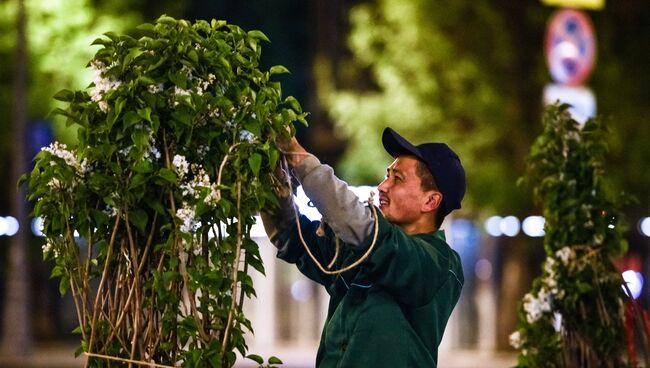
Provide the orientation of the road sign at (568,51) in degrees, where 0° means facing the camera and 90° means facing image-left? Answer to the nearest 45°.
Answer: approximately 0°

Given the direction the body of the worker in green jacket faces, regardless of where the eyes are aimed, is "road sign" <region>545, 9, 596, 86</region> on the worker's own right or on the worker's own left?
on the worker's own right

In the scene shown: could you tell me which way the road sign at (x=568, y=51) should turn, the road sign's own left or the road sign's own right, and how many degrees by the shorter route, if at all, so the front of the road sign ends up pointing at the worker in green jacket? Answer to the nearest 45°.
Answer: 0° — it already faces them

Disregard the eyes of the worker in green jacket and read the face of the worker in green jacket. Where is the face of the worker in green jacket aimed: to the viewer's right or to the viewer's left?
to the viewer's left

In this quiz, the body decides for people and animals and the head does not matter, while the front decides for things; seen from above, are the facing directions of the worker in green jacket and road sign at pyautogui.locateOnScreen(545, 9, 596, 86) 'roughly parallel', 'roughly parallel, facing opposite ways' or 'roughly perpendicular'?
roughly perpendicular

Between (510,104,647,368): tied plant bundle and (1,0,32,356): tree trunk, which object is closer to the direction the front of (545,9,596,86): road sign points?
the tied plant bundle

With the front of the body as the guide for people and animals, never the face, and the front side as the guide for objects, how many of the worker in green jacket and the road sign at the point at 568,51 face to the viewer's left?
1

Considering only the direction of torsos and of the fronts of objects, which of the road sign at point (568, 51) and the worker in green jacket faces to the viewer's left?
the worker in green jacket

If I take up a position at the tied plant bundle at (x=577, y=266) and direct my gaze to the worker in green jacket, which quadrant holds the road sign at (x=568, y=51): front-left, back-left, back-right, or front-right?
back-right

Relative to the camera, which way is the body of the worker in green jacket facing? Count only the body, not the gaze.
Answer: to the viewer's left

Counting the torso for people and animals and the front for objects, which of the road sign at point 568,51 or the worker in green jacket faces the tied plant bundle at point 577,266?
the road sign
